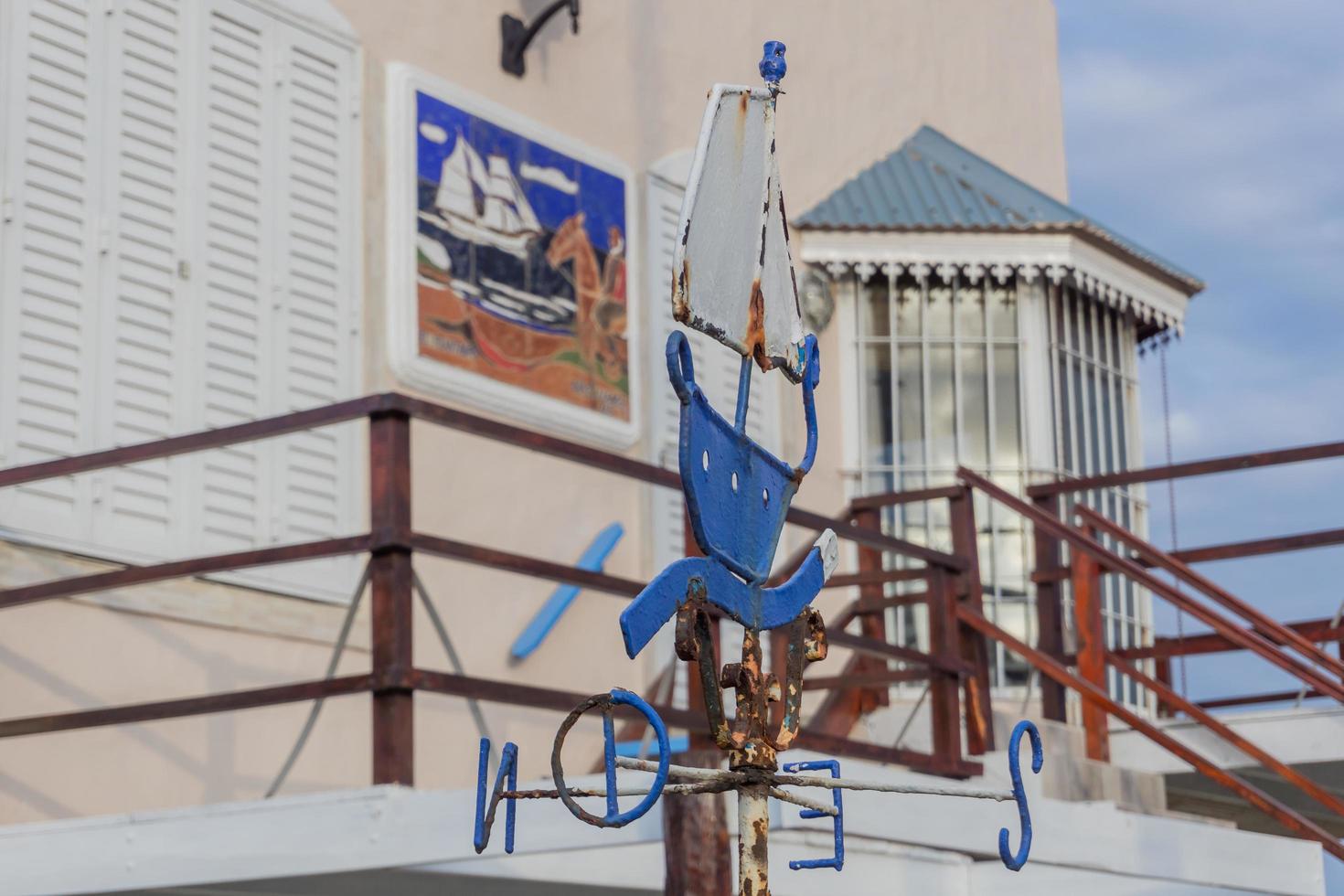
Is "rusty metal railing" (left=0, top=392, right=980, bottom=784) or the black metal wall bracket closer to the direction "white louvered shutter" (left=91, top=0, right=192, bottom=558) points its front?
the rusty metal railing

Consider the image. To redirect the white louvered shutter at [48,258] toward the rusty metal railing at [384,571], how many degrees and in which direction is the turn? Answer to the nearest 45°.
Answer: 0° — it already faces it

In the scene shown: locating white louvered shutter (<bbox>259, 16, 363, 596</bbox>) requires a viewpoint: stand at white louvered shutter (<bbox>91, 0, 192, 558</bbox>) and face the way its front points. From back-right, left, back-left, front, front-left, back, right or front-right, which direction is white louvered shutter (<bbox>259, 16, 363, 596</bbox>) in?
left

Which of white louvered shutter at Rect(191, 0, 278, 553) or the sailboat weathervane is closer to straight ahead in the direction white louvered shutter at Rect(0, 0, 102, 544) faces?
the sailboat weathervane

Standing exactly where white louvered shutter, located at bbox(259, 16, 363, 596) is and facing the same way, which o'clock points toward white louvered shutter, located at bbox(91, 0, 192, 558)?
white louvered shutter, located at bbox(91, 0, 192, 558) is roughly at 3 o'clock from white louvered shutter, located at bbox(259, 16, 363, 596).

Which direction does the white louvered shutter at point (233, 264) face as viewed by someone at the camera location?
facing the viewer and to the right of the viewer

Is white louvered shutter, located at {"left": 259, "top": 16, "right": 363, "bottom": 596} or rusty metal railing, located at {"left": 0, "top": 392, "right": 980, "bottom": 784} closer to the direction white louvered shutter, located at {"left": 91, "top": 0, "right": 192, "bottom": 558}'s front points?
the rusty metal railing

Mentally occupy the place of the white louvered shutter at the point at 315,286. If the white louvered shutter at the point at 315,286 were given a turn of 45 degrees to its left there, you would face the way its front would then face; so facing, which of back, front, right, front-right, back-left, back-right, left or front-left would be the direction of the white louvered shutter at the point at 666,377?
front-left

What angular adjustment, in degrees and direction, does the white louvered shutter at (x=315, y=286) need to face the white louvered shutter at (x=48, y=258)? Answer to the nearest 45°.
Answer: approximately 90° to its right

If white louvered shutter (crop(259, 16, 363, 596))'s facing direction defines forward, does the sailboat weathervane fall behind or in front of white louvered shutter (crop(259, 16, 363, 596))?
in front

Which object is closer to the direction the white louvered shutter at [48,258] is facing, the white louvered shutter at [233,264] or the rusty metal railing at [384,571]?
the rusty metal railing

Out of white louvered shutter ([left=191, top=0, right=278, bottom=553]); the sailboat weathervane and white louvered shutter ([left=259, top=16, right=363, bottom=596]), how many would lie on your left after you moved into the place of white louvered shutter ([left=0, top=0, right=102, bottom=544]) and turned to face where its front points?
2

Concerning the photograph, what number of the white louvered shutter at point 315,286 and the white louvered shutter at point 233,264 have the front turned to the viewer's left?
0

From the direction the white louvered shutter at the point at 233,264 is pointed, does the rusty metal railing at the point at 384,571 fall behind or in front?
in front
